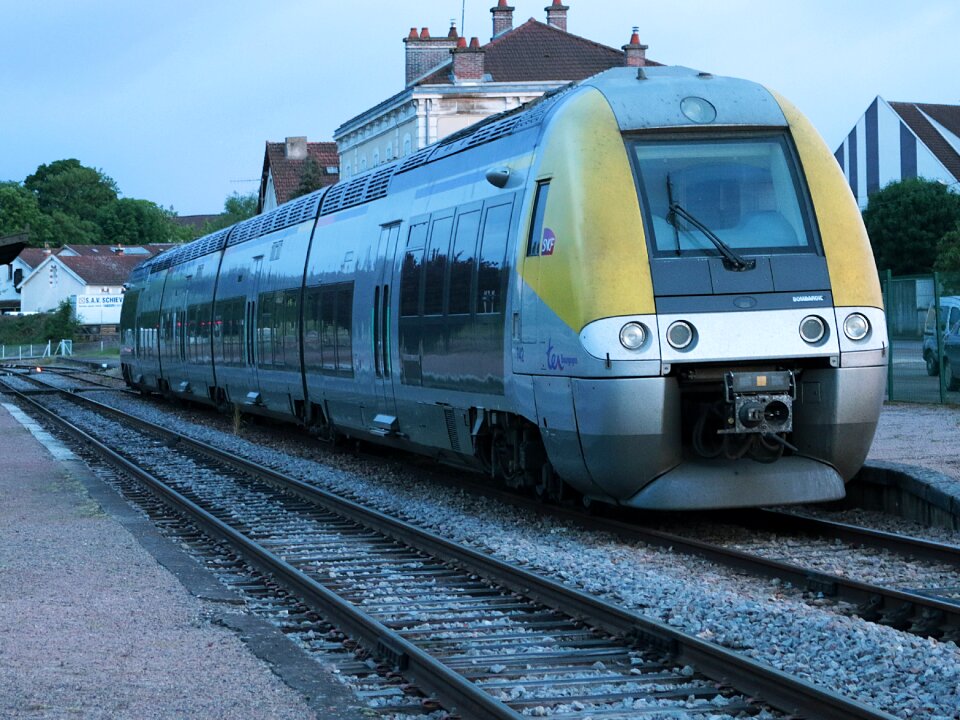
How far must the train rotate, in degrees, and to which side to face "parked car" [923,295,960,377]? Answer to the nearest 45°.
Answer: approximately 90° to its left

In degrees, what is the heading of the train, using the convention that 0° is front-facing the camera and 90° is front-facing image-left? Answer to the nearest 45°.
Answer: approximately 315°

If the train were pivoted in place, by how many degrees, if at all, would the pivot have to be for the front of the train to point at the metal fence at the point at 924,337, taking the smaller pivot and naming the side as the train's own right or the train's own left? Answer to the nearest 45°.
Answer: approximately 90° to the train's own left

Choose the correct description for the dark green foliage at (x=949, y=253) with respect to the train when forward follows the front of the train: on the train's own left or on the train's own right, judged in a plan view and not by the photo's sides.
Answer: on the train's own left

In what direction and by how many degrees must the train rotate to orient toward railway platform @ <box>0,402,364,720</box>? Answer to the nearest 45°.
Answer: approximately 90° to its right
